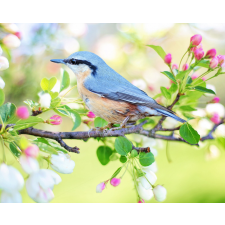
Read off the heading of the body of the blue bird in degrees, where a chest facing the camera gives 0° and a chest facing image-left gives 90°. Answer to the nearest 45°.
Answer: approximately 90°
